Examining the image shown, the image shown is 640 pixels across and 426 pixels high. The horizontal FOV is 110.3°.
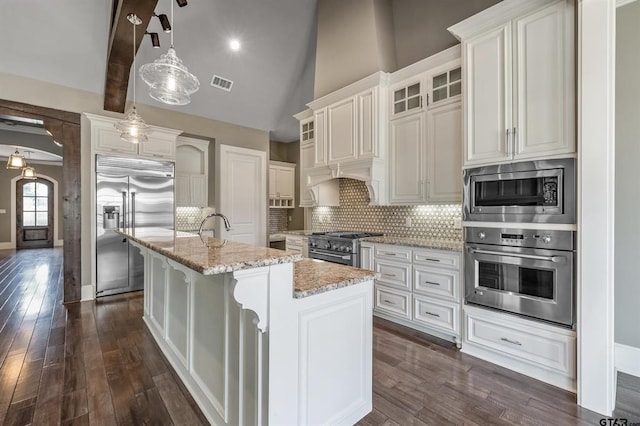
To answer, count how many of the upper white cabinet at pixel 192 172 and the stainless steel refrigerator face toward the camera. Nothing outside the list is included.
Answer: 2

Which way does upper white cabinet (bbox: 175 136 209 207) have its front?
toward the camera

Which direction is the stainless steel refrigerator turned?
toward the camera

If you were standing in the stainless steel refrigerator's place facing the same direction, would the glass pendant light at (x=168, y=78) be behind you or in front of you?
in front

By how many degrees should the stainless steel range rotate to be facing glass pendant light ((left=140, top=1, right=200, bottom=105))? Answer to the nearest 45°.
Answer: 0° — it already faces it

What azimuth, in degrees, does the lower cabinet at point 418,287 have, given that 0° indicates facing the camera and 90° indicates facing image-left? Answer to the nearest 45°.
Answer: approximately 45°

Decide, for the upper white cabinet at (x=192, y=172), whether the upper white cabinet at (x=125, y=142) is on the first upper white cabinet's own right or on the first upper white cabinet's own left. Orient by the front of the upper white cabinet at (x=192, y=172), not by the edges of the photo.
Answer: on the first upper white cabinet's own right

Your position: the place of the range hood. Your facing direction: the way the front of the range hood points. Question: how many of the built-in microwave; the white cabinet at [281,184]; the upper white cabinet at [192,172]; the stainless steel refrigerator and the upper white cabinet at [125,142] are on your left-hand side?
1

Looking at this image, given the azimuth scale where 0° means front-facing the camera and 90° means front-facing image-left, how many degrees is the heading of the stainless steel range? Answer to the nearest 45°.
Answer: approximately 45°

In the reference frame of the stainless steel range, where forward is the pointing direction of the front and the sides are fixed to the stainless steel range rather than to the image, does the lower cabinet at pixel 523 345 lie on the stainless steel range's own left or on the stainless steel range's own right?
on the stainless steel range's own left

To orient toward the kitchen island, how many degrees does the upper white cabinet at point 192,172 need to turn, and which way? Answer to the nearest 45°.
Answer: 0° — it already faces it

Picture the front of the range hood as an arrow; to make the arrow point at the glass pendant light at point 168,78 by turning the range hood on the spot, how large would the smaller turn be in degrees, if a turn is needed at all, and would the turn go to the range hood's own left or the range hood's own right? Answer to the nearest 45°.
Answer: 0° — it already faces it

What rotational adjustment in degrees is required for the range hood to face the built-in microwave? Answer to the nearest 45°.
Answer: approximately 90° to its left
